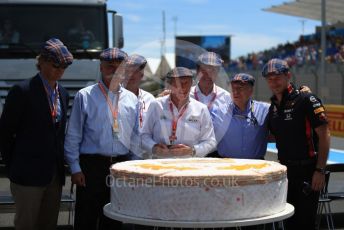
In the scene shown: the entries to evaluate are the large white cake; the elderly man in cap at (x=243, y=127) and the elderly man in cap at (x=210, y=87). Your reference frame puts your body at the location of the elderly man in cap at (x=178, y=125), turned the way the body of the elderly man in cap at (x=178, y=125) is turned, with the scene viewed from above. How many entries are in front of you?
1

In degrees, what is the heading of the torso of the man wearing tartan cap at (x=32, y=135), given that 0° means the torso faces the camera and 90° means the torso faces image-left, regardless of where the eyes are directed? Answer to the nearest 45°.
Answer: approximately 315°

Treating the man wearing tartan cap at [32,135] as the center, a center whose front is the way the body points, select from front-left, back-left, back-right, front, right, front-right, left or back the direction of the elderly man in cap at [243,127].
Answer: front-left

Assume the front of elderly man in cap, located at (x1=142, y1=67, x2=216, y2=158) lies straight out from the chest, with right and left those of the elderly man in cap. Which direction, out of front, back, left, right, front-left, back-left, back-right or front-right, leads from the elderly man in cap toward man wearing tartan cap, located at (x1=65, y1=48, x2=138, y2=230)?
right

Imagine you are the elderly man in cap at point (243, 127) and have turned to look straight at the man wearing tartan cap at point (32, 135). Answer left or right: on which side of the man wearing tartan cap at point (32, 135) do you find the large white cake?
left

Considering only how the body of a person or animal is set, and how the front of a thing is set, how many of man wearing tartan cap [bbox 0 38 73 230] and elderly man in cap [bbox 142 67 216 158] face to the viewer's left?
0

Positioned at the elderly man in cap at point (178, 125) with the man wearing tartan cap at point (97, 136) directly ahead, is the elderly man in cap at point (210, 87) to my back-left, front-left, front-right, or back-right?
back-right

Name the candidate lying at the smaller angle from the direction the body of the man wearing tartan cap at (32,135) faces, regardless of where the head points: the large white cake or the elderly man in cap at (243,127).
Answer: the large white cake

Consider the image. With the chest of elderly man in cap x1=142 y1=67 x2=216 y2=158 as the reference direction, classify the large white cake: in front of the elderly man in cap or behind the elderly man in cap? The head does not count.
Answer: in front

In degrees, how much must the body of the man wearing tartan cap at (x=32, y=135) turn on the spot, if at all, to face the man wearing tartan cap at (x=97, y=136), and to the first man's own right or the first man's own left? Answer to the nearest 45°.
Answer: approximately 90° to the first man's own left

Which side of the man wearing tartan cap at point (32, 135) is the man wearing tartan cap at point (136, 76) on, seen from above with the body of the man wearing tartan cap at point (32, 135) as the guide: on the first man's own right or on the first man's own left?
on the first man's own left

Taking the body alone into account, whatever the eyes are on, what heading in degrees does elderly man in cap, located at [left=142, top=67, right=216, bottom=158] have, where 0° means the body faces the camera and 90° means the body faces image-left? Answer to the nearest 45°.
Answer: approximately 0°

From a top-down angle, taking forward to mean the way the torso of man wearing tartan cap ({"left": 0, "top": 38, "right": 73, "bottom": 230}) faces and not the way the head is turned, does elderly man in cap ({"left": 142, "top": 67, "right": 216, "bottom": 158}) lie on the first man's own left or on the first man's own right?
on the first man's own left
